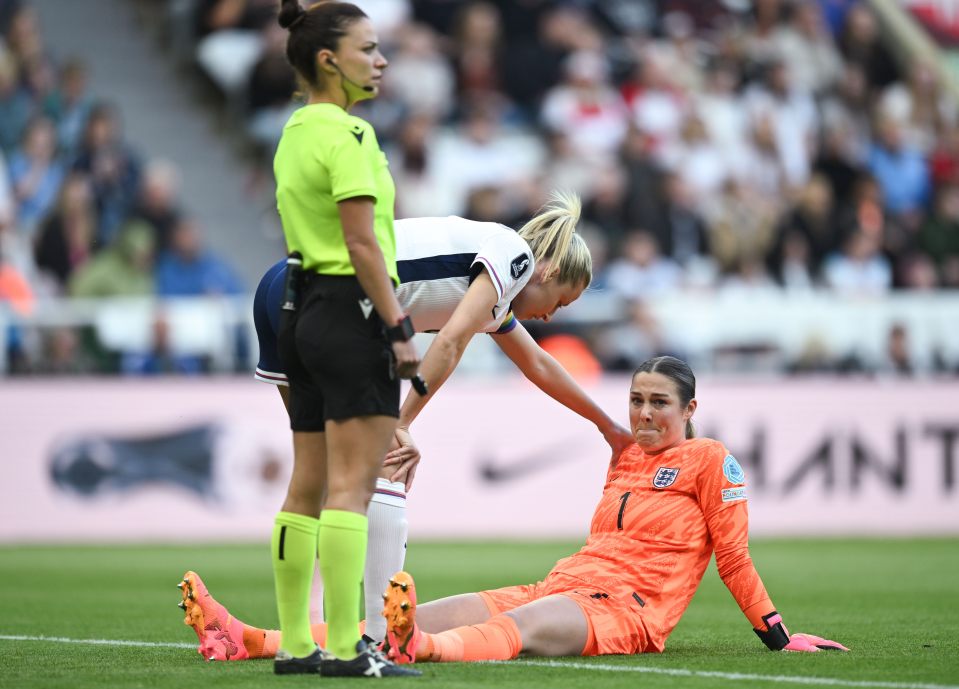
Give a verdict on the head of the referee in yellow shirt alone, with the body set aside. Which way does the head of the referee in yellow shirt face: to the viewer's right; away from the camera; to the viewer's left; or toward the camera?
to the viewer's right

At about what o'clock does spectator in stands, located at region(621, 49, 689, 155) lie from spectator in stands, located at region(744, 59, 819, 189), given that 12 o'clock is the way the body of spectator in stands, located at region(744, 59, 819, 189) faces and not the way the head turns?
spectator in stands, located at region(621, 49, 689, 155) is roughly at 2 o'clock from spectator in stands, located at region(744, 59, 819, 189).

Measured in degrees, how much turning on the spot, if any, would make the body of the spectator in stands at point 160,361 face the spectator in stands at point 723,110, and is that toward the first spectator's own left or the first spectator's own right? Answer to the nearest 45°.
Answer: approximately 135° to the first spectator's own left

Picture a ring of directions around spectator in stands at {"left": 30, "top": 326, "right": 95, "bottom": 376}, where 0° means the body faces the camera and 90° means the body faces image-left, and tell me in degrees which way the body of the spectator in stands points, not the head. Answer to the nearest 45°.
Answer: approximately 0°

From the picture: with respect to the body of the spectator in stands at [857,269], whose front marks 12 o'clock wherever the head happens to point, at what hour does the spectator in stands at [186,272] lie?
the spectator in stands at [186,272] is roughly at 2 o'clock from the spectator in stands at [857,269].

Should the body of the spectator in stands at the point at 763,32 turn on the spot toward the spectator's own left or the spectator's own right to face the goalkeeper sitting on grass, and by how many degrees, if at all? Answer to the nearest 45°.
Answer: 0° — they already face them

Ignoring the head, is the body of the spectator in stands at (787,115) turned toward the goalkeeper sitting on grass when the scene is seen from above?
yes

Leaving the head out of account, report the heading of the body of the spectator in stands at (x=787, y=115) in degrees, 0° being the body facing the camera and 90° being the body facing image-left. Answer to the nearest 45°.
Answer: approximately 0°

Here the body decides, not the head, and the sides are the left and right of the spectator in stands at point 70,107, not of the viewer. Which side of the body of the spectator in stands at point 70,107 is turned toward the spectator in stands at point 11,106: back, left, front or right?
right
